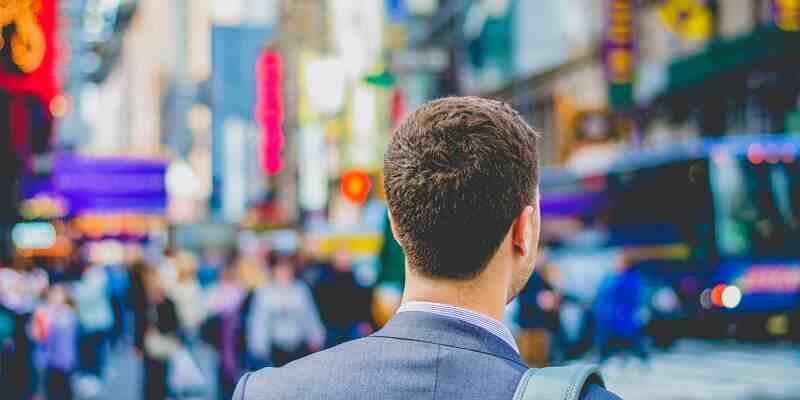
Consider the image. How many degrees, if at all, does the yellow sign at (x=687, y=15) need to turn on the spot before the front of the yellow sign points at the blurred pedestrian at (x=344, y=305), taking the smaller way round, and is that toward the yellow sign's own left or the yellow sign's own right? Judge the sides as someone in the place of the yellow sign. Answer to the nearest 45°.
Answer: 0° — it already faces them

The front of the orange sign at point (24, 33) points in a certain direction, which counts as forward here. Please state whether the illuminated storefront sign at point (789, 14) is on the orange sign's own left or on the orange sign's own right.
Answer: on the orange sign's own left

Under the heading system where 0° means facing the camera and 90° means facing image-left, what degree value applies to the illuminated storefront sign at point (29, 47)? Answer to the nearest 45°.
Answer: approximately 0°

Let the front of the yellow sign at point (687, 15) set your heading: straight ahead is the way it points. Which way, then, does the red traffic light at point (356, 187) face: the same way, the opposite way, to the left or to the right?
the same way

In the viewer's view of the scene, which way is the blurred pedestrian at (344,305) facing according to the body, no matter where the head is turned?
toward the camera

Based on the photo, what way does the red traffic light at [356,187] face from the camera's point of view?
toward the camera

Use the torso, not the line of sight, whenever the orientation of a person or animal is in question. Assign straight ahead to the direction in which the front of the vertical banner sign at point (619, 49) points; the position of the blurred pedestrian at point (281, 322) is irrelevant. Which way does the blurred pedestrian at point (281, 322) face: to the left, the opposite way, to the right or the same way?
the same way

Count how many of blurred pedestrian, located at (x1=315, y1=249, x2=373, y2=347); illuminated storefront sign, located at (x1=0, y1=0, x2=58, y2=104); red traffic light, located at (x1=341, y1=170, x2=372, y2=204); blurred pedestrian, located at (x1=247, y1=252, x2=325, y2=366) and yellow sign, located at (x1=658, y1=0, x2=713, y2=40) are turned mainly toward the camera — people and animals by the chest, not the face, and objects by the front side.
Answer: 5

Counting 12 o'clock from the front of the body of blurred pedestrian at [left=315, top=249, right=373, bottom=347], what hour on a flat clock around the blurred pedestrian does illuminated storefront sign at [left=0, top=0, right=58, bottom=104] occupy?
The illuminated storefront sign is roughly at 3 o'clock from the blurred pedestrian.

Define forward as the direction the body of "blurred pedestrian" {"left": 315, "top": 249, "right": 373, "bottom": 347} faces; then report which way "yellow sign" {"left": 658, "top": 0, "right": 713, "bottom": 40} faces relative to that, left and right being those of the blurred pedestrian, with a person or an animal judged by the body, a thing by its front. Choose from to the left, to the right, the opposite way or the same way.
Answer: the same way

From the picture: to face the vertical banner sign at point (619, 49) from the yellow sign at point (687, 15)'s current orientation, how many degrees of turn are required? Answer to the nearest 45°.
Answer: approximately 135° to its right

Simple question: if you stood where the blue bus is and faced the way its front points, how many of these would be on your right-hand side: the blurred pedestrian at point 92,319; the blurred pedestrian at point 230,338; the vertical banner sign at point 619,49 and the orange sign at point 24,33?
3

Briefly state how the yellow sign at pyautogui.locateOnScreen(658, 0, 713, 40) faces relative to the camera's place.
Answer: facing the viewer
